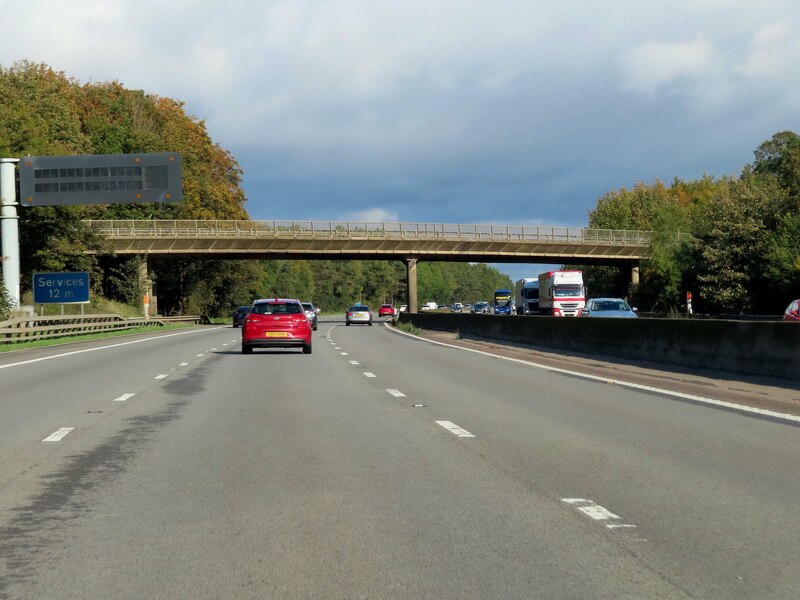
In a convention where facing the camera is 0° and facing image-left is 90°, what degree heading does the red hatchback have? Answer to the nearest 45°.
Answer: approximately 180°

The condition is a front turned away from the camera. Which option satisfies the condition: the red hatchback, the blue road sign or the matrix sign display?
the red hatchback

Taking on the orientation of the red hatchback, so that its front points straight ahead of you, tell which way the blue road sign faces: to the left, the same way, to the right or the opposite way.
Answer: the opposite way

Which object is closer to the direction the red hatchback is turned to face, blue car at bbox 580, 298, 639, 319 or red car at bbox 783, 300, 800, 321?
the blue car

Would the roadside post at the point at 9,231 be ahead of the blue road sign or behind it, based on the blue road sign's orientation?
ahead

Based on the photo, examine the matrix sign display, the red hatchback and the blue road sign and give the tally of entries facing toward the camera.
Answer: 2

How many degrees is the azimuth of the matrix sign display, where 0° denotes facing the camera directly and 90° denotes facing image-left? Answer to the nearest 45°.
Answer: approximately 0°

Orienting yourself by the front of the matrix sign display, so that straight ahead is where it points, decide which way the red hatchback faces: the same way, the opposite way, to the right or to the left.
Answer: the opposite way
